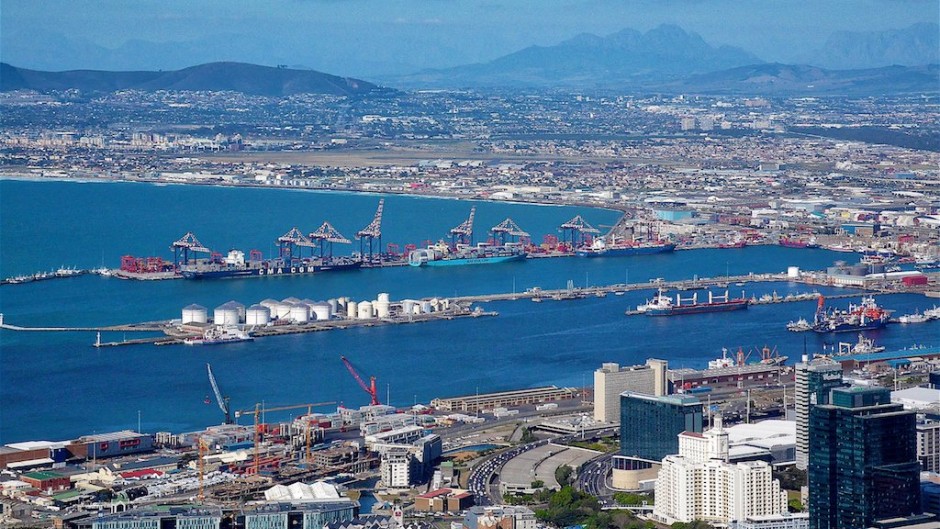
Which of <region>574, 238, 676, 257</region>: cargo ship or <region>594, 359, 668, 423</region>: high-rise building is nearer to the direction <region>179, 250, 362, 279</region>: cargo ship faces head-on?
the cargo ship

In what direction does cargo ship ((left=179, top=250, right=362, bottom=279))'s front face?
to the viewer's right

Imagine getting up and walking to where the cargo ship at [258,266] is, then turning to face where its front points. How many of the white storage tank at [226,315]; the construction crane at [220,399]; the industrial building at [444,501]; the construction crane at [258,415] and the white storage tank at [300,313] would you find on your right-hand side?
5

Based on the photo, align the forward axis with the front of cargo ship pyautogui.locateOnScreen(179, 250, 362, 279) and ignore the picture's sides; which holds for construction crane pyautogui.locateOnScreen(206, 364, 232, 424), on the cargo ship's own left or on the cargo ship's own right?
on the cargo ship's own right

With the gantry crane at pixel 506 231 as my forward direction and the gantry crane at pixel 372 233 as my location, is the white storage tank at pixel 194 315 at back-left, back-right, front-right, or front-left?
back-right

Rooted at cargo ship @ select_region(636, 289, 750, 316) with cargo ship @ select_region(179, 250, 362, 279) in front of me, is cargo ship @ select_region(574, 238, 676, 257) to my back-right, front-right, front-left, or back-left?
front-right

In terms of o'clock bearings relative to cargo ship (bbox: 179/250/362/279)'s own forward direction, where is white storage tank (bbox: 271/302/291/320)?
The white storage tank is roughly at 3 o'clock from the cargo ship.

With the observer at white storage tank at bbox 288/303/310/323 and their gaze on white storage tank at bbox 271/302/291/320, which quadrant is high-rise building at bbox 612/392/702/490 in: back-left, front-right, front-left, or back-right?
back-left

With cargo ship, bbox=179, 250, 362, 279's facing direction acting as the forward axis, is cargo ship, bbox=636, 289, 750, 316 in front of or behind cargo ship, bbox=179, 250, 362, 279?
in front
